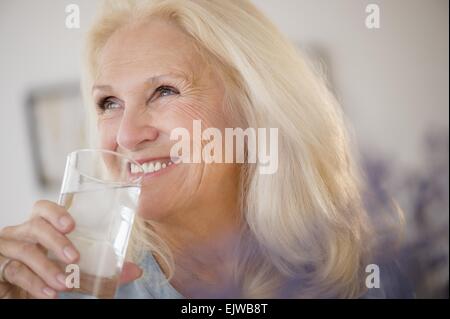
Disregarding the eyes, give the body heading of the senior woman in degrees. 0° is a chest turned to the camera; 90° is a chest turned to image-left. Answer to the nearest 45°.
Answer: approximately 45°

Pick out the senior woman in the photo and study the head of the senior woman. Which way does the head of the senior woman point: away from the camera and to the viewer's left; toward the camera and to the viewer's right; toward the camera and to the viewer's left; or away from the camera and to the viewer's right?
toward the camera and to the viewer's left
